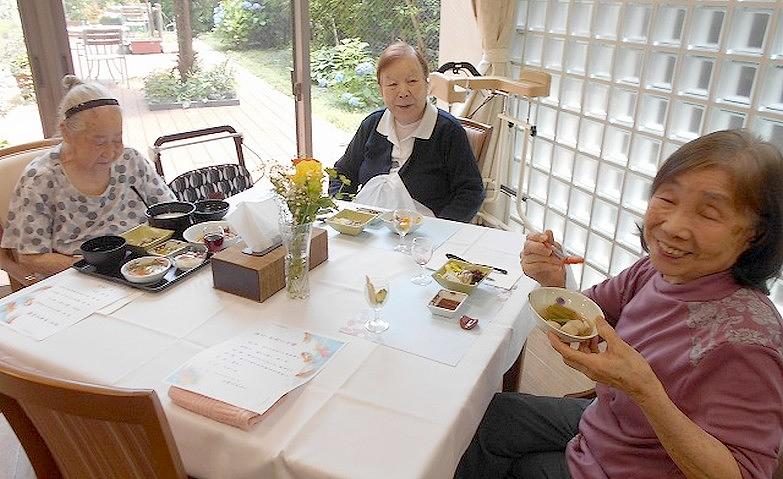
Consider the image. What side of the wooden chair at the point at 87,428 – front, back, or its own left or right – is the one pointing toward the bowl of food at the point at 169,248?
front

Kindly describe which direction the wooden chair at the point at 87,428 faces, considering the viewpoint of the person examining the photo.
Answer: facing away from the viewer and to the right of the viewer

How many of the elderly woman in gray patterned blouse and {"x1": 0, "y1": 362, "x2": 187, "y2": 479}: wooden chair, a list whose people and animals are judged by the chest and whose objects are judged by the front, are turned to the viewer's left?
0

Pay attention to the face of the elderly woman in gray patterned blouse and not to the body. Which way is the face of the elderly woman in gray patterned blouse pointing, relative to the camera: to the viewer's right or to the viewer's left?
to the viewer's right

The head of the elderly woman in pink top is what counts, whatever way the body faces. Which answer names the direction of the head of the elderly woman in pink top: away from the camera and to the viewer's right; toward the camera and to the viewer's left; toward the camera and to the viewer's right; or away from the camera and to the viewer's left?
toward the camera and to the viewer's left

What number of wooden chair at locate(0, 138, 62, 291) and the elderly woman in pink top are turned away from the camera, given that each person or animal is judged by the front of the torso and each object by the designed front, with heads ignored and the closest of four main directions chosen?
0

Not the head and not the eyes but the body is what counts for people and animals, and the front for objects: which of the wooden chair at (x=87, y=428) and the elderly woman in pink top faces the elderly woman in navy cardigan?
the wooden chair

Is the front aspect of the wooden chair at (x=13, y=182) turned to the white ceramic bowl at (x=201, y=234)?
yes

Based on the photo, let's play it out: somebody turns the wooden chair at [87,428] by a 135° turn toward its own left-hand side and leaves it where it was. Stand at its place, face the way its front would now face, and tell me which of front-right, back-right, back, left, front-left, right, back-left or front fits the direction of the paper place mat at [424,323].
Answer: back

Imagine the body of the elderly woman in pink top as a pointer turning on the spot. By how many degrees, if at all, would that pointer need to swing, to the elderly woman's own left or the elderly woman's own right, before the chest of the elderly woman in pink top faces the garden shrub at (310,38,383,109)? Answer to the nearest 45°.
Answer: approximately 90° to the elderly woman's own right

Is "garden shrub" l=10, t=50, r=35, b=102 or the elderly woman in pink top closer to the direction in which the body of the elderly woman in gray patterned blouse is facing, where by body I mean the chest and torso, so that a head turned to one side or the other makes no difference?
the elderly woman in pink top

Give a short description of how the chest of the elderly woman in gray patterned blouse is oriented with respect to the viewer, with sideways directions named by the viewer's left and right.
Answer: facing the viewer and to the right of the viewer

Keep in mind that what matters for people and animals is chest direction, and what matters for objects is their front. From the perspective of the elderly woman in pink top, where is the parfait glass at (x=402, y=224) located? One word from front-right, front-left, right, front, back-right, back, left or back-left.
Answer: right

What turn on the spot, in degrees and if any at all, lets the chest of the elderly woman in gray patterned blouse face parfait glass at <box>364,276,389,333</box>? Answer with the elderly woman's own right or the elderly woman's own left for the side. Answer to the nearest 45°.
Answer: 0° — they already face it

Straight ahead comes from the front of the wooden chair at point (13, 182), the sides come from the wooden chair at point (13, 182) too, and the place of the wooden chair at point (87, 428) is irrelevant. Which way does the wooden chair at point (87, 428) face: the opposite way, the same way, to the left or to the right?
to the left

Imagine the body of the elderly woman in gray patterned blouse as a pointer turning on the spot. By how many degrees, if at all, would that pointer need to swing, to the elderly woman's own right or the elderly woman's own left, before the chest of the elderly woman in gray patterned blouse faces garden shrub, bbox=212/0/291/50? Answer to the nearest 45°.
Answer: approximately 90° to the elderly woman's own left
